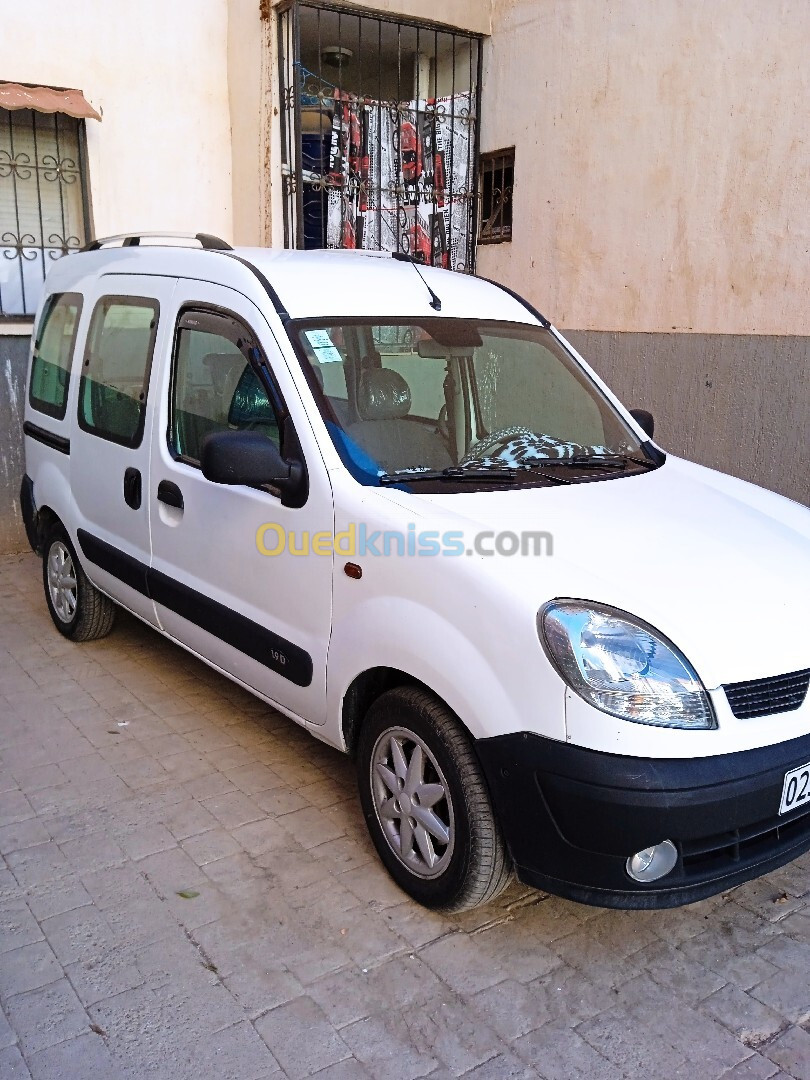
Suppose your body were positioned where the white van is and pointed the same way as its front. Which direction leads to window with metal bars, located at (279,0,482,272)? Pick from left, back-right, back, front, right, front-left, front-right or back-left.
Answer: back-left

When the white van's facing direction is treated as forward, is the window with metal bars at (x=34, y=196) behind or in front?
behind

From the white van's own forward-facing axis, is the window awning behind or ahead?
behind

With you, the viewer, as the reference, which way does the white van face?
facing the viewer and to the right of the viewer
